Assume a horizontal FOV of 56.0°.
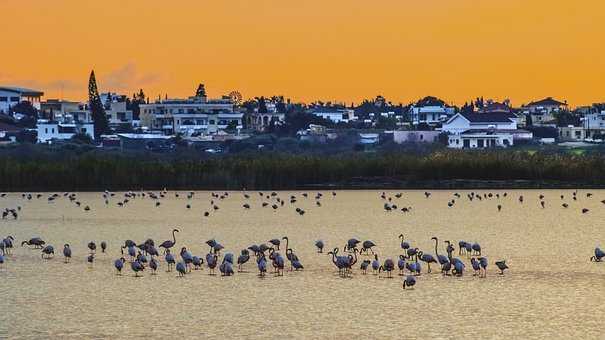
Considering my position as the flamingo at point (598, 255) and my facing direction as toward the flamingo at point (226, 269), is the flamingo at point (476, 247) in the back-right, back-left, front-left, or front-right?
front-right

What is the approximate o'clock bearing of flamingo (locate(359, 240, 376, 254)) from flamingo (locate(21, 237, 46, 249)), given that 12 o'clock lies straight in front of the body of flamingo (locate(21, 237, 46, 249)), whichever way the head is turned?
flamingo (locate(359, 240, 376, 254)) is roughly at 7 o'clock from flamingo (locate(21, 237, 46, 249)).

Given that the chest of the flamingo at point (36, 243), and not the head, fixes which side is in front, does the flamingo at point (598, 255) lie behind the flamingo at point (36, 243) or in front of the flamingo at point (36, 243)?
behind

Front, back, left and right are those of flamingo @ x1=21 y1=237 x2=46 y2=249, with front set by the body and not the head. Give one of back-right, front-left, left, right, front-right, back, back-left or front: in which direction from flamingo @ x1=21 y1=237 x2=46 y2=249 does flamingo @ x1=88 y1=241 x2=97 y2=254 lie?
back-left

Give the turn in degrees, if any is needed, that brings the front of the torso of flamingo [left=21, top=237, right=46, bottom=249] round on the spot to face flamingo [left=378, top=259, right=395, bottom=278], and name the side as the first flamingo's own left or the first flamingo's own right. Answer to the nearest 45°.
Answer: approximately 135° to the first flamingo's own left

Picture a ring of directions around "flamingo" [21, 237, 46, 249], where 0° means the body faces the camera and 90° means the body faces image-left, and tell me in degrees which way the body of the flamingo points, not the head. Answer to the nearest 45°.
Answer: approximately 90°

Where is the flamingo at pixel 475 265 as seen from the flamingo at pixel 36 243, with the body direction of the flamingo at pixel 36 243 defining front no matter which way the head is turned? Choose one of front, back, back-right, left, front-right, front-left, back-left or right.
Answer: back-left

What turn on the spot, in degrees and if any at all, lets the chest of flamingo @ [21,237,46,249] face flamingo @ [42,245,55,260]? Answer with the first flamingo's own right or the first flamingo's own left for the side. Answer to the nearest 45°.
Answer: approximately 90° to the first flamingo's own left
